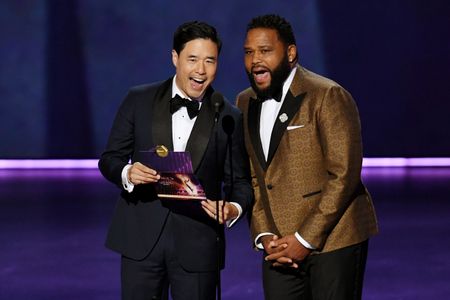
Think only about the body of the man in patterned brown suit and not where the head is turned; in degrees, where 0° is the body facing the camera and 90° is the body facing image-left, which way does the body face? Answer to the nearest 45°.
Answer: approximately 45°

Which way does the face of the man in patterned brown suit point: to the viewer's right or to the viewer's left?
to the viewer's left

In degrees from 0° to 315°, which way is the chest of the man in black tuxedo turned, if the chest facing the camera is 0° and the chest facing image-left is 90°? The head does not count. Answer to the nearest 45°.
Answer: approximately 0°
